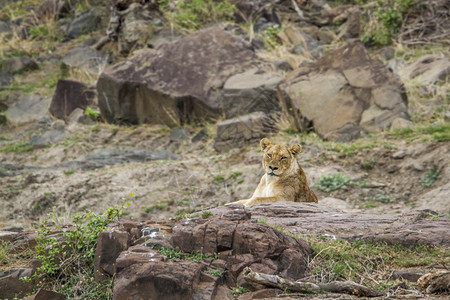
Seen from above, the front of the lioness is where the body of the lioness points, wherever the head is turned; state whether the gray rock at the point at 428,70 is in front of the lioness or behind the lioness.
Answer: behind

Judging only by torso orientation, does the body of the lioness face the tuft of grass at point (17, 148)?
no

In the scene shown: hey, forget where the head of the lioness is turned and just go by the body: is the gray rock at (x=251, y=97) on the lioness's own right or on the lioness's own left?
on the lioness's own right

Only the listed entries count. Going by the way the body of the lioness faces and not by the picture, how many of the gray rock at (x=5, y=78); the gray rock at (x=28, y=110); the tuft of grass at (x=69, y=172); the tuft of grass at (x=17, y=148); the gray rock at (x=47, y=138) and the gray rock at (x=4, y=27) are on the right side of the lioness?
6

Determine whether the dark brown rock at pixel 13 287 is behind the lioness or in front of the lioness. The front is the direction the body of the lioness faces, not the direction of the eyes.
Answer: in front

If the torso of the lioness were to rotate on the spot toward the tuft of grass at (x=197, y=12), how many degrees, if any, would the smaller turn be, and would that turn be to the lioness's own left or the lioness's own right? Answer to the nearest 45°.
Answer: approximately 135° to the lioness's own right

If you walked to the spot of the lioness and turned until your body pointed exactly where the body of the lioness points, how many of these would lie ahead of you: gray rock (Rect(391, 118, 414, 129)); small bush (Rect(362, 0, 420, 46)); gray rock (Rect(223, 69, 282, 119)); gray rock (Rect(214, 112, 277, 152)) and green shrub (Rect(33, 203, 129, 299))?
1

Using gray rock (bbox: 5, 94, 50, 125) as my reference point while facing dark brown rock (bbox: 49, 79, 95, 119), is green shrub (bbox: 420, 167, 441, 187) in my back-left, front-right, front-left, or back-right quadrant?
front-right

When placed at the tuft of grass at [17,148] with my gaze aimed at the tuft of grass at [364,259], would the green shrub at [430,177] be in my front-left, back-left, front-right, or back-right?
front-left

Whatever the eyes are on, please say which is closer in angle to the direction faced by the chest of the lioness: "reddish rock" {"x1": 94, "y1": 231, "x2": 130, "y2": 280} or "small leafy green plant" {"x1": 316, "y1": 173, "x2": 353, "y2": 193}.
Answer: the reddish rock

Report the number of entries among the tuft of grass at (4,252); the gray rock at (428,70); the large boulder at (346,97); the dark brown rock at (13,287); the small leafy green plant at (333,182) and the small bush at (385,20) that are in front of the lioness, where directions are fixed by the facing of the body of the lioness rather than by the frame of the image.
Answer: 2

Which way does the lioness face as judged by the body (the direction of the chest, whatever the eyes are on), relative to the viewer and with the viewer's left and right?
facing the viewer and to the left of the viewer

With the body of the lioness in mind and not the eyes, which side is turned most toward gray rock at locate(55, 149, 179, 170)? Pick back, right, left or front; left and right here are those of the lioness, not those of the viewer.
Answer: right

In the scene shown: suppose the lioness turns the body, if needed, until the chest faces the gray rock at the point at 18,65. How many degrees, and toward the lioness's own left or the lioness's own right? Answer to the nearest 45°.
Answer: approximately 90° to the lioness's own right

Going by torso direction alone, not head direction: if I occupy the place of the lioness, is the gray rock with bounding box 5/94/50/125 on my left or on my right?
on my right

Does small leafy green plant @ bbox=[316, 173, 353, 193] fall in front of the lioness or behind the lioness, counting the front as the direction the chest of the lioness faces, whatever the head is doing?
behind

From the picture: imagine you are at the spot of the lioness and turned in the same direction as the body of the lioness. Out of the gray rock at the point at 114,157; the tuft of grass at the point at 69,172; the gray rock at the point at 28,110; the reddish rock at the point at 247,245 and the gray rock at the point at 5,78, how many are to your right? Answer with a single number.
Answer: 4

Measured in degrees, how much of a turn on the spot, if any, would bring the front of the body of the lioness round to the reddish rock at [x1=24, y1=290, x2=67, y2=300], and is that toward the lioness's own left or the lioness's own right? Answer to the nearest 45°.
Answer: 0° — it already faces it

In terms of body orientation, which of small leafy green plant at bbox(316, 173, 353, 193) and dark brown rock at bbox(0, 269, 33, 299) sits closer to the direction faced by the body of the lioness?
the dark brown rock

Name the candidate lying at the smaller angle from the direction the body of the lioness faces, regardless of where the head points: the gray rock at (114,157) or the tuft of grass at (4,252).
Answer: the tuft of grass

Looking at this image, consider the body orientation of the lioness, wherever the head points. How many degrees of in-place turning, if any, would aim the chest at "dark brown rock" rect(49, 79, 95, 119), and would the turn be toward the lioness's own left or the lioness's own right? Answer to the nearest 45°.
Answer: approximately 90° to the lioness's own right

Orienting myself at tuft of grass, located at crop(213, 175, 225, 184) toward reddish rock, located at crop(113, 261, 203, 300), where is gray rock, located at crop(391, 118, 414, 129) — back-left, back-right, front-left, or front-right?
back-left
